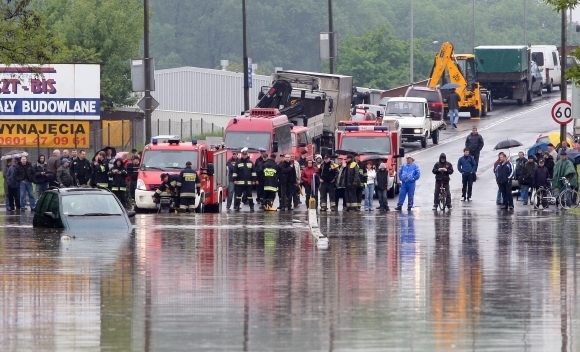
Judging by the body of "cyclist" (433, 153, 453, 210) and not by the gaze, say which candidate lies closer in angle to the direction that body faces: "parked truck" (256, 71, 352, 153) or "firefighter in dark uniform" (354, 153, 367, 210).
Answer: the firefighter in dark uniform

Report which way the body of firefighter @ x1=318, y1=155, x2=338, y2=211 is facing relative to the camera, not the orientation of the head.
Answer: toward the camera

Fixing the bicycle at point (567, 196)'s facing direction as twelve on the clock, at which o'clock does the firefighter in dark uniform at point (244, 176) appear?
The firefighter in dark uniform is roughly at 6 o'clock from the bicycle.

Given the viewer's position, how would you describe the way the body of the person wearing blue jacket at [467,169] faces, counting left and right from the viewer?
facing the viewer

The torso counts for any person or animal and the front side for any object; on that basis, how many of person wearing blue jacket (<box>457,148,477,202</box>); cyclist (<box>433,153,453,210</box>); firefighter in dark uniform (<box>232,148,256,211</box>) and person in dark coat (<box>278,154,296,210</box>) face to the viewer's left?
0

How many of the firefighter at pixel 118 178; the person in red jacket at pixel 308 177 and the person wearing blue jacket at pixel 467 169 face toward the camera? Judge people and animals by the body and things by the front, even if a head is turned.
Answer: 3

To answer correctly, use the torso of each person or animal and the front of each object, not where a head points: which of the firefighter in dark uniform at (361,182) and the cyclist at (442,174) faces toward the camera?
the cyclist

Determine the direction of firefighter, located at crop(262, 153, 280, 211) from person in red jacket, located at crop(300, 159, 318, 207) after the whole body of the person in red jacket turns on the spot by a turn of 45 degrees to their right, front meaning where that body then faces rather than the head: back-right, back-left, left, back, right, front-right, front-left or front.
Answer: front

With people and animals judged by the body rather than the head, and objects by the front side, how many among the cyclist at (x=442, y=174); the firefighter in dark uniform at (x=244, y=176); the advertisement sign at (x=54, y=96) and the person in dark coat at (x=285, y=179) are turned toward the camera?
4

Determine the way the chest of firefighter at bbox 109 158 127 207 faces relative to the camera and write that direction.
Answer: toward the camera

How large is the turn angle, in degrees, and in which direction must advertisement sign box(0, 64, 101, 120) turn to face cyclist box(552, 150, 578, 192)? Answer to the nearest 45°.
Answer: approximately 45° to its left

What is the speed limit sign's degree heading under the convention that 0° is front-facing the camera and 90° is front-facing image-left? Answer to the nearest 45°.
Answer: approximately 0°
